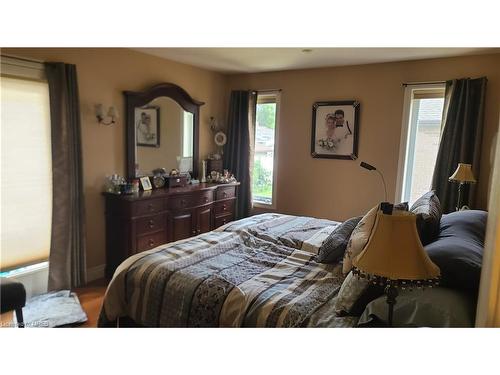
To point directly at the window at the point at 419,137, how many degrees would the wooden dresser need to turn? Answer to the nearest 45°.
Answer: approximately 45° to its left

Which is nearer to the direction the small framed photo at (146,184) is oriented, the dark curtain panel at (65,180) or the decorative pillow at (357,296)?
the decorative pillow

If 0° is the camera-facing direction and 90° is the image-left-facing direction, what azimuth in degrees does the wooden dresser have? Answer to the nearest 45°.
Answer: approximately 315°

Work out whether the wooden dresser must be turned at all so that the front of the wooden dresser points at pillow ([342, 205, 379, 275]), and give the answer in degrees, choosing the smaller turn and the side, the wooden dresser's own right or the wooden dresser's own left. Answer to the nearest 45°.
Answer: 0° — it already faces it

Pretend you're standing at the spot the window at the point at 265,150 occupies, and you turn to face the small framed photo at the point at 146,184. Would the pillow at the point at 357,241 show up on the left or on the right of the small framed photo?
left

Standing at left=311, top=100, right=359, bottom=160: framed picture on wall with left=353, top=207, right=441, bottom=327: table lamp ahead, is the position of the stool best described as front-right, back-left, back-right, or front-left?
front-right

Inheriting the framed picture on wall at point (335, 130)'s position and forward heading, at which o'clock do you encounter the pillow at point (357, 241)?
The pillow is roughly at 12 o'clock from the framed picture on wall.

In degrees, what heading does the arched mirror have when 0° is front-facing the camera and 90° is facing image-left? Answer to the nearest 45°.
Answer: approximately 315°

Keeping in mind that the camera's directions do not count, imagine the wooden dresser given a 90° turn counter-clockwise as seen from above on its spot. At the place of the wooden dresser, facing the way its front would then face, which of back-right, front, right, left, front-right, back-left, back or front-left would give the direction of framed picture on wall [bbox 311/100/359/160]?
front-right

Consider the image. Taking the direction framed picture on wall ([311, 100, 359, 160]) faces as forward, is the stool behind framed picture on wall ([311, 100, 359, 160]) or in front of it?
in front

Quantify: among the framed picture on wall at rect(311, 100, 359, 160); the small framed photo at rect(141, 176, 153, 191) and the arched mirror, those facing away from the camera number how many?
0

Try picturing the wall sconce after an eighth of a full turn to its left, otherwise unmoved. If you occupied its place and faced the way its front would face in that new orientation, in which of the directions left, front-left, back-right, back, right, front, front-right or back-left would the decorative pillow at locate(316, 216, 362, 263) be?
front-right

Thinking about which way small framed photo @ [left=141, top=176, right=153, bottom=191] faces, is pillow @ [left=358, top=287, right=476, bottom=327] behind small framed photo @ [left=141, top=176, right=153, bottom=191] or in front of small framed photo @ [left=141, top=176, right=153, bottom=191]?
in front

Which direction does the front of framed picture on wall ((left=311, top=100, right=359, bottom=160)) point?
toward the camera

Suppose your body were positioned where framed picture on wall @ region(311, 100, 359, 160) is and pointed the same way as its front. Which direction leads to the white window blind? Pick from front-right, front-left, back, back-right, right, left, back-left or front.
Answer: front-right

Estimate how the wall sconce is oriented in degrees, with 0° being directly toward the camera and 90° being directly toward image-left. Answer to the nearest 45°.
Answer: approximately 315°
